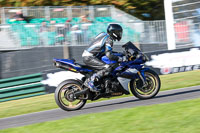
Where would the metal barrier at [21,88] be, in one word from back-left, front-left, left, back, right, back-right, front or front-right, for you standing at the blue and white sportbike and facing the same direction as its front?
back-left

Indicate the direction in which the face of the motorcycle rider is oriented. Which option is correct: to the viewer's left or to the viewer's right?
to the viewer's right

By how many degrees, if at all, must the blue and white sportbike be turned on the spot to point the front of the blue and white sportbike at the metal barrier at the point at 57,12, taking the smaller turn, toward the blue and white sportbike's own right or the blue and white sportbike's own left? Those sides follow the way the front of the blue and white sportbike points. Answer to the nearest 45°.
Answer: approximately 90° to the blue and white sportbike's own left

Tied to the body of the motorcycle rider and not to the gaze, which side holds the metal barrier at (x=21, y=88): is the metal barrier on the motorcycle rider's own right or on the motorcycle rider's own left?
on the motorcycle rider's own left

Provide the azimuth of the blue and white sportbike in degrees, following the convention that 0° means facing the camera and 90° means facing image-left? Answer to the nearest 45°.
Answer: approximately 270°

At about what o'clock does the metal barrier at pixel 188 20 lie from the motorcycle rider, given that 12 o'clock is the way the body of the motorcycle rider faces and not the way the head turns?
The metal barrier is roughly at 10 o'clock from the motorcycle rider.

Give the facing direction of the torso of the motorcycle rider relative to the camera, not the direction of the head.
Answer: to the viewer's right

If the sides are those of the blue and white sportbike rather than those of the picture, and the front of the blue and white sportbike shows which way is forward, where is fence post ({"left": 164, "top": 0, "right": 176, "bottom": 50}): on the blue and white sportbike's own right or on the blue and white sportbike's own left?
on the blue and white sportbike's own left

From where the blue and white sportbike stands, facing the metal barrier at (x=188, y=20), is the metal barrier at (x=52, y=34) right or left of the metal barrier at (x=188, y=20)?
left

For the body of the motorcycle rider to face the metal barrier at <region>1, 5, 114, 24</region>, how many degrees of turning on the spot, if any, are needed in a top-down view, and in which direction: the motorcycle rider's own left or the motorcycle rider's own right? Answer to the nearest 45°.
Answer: approximately 90° to the motorcycle rider's own left

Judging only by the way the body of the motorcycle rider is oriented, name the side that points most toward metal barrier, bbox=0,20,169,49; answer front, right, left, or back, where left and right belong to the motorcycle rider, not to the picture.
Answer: left
